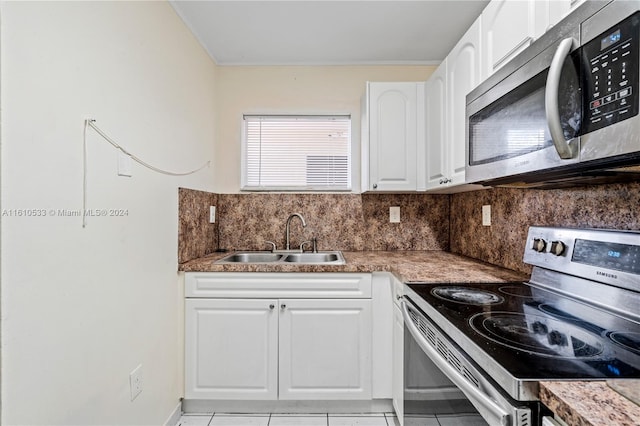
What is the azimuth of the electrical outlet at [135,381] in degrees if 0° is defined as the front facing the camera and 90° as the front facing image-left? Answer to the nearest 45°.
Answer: approximately 315°

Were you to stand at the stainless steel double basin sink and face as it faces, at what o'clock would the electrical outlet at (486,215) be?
The electrical outlet is roughly at 10 o'clock from the stainless steel double basin sink.

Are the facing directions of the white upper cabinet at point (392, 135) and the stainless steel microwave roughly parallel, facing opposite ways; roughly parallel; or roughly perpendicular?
roughly perpendicular

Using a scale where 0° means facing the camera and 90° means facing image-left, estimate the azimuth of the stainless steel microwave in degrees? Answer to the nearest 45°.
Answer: approximately 45°

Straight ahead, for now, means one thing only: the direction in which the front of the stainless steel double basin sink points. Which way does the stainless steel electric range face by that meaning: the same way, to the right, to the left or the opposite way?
to the right

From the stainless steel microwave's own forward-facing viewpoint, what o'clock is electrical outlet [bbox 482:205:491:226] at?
The electrical outlet is roughly at 4 o'clock from the stainless steel microwave.

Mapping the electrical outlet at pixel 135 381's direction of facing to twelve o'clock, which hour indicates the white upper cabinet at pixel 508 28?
The white upper cabinet is roughly at 12 o'clock from the electrical outlet.
